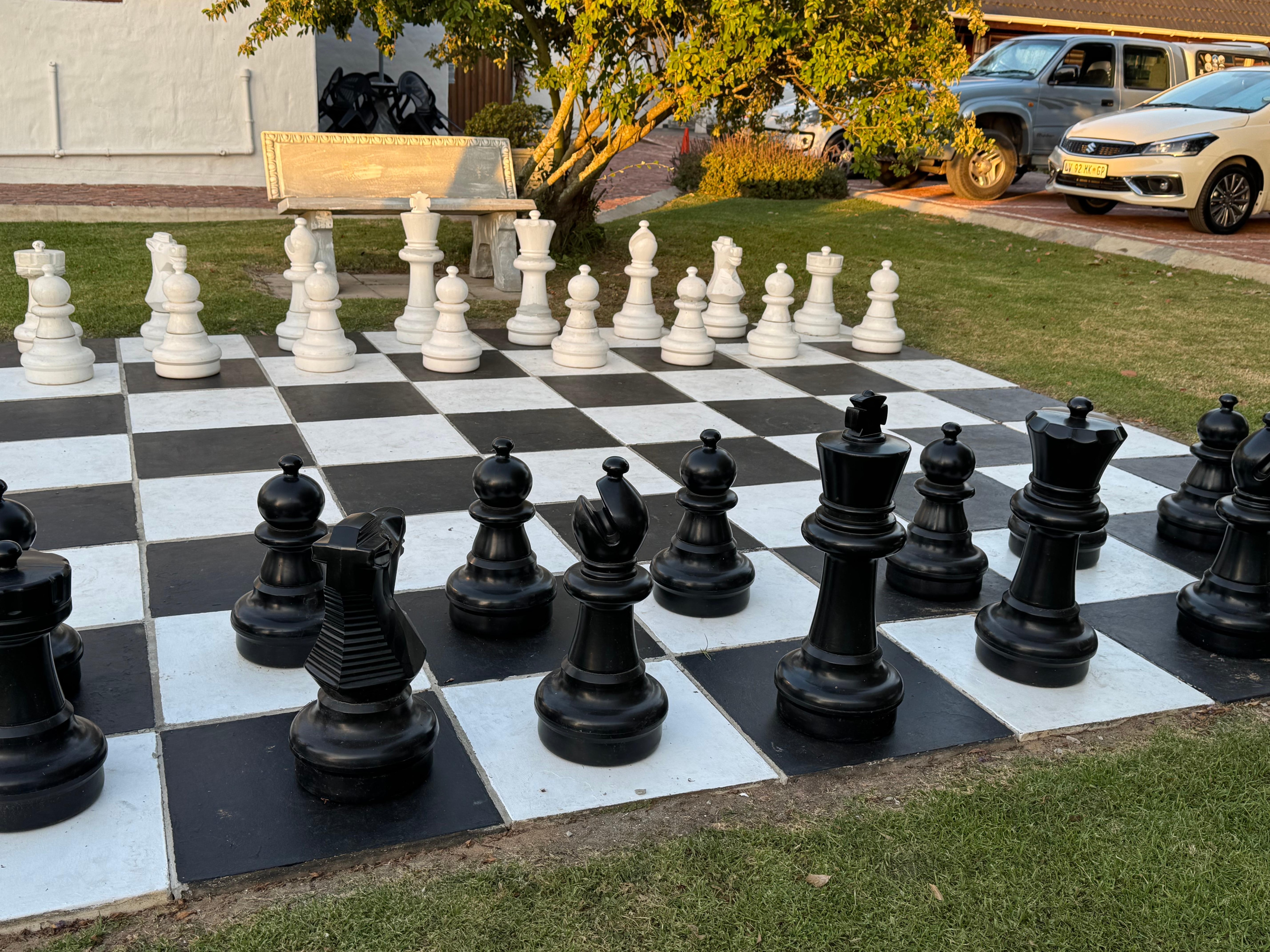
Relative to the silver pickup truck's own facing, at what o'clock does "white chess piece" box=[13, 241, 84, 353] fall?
The white chess piece is roughly at 11 o'clock from the silver pickup truck.

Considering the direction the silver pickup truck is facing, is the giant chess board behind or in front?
in front

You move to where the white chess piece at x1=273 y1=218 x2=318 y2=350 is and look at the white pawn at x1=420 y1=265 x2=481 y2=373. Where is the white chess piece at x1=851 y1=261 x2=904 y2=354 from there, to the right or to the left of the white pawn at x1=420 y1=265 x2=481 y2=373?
left

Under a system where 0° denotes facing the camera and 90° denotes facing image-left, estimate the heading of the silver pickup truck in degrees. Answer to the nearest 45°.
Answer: approximately 45°

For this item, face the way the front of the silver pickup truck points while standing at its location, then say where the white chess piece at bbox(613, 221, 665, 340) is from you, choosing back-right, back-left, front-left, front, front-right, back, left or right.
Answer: front-left

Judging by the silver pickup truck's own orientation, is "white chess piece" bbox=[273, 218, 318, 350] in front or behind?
in front

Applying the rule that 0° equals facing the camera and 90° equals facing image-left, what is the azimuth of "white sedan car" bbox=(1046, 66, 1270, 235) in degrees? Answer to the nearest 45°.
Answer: approximately 45°

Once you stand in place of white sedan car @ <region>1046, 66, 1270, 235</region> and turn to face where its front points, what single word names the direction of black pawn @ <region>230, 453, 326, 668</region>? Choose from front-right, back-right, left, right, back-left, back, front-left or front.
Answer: front-left

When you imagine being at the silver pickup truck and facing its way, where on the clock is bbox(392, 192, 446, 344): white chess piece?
The white chess piece is roughly at 11 o'clock from the silver pickup truck.
